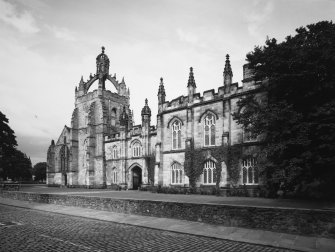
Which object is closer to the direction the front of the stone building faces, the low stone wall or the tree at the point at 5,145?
the low stone wall

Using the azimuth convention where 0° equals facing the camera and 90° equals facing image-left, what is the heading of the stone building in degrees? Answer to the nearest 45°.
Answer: approximately 45°

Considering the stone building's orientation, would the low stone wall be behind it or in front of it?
in front

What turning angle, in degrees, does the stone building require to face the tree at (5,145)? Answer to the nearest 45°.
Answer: approximately 90° to its right

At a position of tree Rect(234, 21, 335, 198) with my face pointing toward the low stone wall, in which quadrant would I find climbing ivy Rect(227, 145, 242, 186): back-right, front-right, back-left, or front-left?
back-right

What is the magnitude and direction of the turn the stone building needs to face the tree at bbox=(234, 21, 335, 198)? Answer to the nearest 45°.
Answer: approximately 45° to its left
